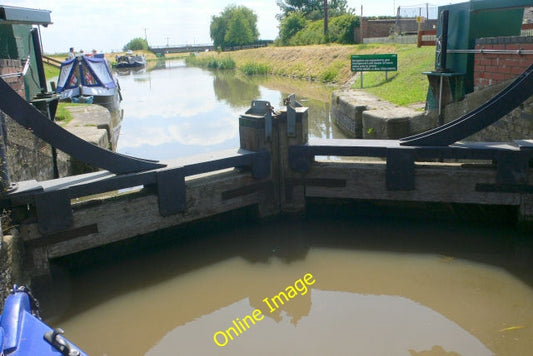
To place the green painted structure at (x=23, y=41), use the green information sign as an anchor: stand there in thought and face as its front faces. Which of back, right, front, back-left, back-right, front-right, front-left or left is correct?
front-right

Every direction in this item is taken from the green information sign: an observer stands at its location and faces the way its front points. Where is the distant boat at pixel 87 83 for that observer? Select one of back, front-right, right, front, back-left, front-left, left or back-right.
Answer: right

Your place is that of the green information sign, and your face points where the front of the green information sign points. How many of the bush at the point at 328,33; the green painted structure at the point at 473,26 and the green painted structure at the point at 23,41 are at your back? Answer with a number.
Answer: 1

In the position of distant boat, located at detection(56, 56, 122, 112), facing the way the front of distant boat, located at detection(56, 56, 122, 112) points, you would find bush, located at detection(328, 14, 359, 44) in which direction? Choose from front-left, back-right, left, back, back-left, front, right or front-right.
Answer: back-left

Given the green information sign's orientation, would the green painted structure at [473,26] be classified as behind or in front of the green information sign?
in front

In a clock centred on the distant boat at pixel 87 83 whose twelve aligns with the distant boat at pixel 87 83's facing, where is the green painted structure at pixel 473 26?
The green painted structure is roughly at 11 o'clock from the distant boat.

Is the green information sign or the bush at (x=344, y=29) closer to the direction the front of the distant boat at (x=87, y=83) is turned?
the green information sign

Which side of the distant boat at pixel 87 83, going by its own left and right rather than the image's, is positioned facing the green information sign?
left

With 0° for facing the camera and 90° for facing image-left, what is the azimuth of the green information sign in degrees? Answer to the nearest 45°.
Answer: approximately 0°

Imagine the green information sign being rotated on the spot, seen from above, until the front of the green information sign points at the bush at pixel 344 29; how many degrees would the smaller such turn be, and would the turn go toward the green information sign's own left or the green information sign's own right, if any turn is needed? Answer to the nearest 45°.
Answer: approximately 180°

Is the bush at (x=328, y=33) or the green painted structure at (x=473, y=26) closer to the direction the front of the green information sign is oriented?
the green painted structure

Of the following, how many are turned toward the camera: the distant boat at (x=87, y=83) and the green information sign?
2

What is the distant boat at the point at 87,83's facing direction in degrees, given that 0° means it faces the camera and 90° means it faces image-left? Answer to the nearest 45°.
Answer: approximately 0°
